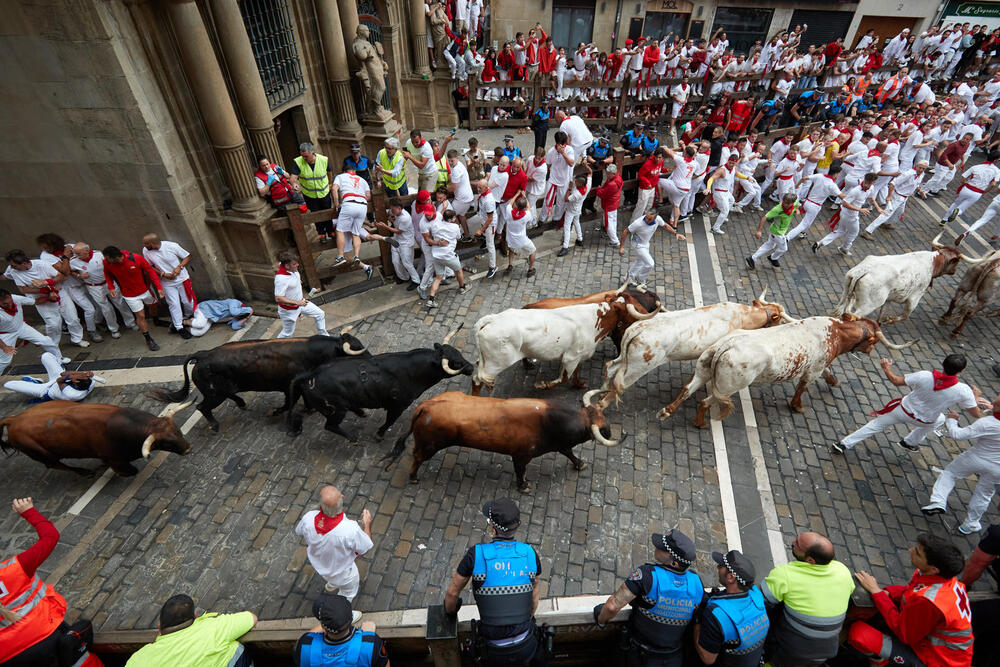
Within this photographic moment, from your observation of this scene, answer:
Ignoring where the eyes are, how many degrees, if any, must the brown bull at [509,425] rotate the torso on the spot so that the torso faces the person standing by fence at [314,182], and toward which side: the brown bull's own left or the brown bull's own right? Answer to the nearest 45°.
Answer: approximately 135° to the brown bull's own left

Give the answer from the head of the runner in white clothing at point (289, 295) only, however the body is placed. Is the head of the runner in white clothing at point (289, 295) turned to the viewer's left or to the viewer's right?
to the viewer's right

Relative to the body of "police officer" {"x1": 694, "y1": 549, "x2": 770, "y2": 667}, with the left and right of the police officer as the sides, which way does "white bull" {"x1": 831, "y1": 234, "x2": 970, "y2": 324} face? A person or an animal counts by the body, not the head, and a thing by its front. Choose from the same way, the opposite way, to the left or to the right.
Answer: to the right

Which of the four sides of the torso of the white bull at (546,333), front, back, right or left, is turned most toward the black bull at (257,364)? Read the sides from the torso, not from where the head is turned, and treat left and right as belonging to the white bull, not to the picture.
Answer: back

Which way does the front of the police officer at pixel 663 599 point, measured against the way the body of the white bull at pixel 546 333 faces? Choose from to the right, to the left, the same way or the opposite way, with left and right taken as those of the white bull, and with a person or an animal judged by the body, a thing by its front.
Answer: to the left

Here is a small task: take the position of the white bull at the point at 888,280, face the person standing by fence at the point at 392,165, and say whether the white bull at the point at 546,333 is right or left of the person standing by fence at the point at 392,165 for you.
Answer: left

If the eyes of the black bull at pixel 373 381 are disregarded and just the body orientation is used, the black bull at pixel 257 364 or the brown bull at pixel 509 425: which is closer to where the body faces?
the brown bull

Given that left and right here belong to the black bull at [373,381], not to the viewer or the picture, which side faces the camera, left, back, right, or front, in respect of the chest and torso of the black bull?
right

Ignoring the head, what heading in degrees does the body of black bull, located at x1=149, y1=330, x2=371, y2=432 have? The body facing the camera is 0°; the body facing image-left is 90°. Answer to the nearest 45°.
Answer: approximately 270°

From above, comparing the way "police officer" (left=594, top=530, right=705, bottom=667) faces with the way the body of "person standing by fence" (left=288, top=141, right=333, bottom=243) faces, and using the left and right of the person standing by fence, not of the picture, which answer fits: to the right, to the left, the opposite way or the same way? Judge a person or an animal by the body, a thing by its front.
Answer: the opposite way

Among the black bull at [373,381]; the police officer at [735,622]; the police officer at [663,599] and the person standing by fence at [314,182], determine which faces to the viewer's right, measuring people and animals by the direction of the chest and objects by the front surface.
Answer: the black bull

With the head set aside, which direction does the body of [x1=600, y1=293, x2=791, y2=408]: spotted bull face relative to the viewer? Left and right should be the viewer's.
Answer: facing away from the viewer and to the right of the viewer

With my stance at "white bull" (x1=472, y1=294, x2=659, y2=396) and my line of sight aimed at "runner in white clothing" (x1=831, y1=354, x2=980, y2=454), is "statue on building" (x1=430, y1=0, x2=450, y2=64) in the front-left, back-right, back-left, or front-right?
back-left

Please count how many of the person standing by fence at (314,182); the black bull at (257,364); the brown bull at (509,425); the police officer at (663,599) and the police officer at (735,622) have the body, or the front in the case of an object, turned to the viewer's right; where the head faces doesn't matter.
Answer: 2
